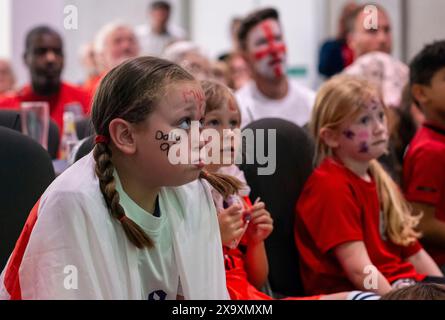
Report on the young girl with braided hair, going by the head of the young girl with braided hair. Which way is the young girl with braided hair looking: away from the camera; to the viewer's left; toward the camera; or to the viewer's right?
to the viewer's right

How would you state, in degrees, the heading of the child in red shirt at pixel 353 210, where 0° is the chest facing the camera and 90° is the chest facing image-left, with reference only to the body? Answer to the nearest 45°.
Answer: approximately 315°

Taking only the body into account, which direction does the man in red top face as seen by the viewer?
toward the camera

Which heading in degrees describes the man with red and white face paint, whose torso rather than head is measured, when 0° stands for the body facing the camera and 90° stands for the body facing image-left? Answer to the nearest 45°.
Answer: approximately 315°

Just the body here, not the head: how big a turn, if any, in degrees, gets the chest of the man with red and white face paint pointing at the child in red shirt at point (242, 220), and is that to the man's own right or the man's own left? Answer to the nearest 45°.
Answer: approximately 45° to the man's own right

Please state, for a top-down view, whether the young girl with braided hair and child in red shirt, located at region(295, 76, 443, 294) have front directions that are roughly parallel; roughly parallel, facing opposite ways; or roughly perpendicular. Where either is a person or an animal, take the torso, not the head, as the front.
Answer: roughly parallel

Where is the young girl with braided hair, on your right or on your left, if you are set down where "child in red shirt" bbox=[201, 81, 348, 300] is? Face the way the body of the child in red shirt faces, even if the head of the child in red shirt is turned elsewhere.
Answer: on your right

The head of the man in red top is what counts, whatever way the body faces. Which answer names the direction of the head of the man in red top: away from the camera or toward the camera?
toward the camera

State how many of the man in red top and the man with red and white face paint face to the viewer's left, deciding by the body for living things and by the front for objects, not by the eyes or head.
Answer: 0

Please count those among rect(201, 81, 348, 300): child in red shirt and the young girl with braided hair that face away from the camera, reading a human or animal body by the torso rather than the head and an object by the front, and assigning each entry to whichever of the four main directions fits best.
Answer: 0

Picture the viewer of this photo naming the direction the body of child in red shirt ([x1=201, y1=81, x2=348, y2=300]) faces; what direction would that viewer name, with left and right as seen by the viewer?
facing the viewer and to the right of the viewer

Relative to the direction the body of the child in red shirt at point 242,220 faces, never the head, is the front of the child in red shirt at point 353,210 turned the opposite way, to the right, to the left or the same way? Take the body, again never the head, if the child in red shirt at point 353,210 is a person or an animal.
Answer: the same way

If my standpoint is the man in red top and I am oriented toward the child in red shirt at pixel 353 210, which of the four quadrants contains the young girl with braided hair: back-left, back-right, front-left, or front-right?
front-right
